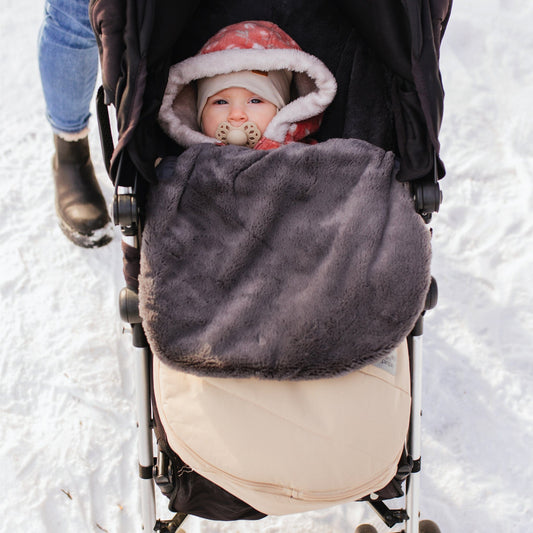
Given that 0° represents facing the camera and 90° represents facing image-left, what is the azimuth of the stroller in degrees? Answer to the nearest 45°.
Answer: approximately 0°
